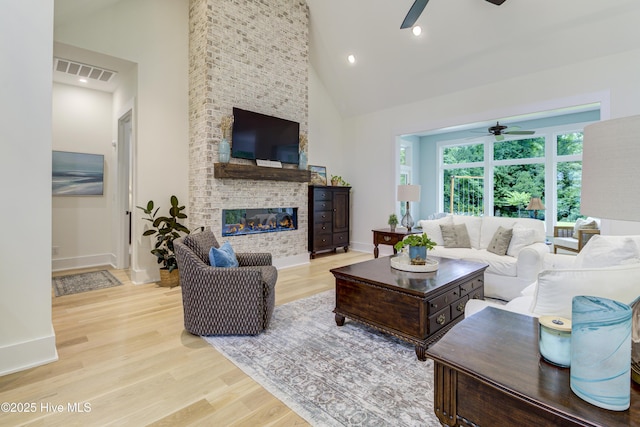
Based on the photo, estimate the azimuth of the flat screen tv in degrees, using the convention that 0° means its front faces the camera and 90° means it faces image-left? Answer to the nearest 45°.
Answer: approximately 315°

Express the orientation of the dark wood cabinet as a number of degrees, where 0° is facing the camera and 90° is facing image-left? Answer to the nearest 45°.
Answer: approximately 315°

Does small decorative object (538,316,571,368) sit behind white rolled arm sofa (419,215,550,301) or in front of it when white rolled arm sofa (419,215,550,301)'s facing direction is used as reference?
in front

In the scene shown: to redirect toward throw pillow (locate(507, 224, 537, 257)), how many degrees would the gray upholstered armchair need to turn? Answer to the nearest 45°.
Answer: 0° — it already faces it

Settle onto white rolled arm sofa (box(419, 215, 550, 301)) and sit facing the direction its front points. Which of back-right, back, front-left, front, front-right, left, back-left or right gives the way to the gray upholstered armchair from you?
front

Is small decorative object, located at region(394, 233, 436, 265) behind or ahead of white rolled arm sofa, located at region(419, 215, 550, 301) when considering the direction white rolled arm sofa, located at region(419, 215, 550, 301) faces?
ahead

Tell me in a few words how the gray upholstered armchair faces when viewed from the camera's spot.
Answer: facing to the right of the viewer

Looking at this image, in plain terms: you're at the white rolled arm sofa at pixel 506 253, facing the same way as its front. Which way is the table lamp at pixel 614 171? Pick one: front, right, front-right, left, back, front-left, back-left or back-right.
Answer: front-left

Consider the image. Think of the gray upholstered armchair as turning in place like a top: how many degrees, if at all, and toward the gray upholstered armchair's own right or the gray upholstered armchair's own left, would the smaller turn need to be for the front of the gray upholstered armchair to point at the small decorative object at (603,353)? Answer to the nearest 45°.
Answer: approximately 45° to the gray upholstered armchair's own right

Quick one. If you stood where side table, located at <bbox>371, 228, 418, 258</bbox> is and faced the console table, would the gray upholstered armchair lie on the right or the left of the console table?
right

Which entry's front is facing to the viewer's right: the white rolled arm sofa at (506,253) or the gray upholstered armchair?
the gray upholstered armchair

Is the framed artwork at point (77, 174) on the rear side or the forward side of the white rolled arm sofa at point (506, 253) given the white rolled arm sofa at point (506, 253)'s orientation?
on the forward side

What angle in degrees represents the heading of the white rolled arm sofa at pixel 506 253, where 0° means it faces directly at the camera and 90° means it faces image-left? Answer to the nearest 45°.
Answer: approximately 45°
